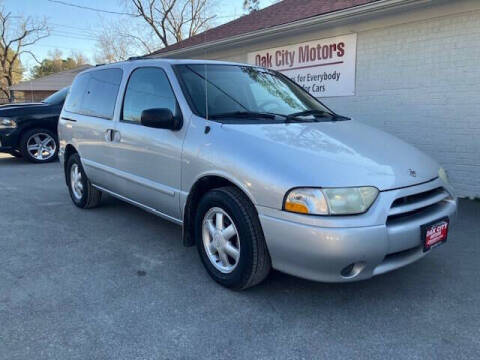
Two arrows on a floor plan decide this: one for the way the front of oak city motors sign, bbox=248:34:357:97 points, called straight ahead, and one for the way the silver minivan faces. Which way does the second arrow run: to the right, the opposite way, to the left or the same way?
to the left

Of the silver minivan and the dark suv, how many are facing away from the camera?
0

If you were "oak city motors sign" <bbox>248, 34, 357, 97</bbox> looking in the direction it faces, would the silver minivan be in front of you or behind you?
in front

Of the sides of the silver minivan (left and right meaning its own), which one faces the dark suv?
back

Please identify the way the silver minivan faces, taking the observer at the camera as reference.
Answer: facing the viewer and to the right of the viewer

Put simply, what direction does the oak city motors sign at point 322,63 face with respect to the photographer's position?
facing the viewer and to the left of the viewer

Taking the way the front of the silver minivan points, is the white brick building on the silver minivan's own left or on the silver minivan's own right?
on the silver minivan's own left
